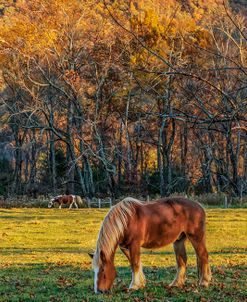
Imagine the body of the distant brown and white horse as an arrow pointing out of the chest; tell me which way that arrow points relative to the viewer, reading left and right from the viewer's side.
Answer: facing to the left of the viewer

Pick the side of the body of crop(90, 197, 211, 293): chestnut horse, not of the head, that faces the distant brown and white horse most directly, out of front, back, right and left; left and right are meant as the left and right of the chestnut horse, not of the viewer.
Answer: right

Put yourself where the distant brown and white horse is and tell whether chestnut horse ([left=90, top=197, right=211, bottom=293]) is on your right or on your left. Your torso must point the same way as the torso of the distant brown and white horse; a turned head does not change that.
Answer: on your left

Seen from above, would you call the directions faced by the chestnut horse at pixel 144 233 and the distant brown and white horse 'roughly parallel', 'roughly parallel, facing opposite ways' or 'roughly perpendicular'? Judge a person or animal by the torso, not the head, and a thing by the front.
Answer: roughly parallel

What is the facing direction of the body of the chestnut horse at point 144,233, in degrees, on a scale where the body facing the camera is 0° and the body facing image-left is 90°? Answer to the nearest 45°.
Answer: approximately 90°

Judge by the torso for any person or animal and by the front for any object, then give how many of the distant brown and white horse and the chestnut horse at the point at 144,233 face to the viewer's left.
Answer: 2
